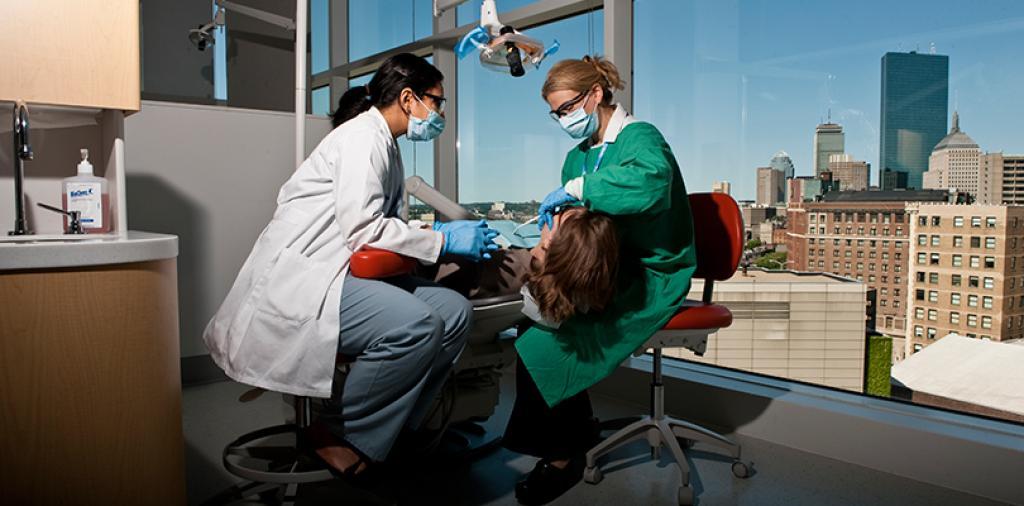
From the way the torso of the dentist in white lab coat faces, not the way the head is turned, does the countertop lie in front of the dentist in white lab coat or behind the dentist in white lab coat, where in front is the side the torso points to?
behind

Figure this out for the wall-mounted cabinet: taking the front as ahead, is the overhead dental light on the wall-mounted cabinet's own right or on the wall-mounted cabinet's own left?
on the wall-mounted cabinet's own left

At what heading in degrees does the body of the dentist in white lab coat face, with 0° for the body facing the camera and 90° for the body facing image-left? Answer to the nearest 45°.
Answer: approximately 270°

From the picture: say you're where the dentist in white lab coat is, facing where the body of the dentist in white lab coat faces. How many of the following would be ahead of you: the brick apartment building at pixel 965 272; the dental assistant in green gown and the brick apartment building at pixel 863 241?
3

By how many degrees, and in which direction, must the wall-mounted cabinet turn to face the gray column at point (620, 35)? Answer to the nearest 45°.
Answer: approximately 90° to its left

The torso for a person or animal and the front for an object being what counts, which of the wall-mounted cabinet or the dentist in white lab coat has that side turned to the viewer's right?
the dentist in white lab coat

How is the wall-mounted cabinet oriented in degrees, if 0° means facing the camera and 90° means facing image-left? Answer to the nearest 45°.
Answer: approximately 0°

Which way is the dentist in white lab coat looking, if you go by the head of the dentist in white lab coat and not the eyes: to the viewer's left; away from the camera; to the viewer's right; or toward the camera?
to the viewer's right

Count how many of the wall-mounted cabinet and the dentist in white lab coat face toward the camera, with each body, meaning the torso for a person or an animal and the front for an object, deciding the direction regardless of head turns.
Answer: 1

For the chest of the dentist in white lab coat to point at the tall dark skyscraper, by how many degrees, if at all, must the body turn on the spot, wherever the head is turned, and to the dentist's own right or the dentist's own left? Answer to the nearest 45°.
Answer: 0° — they already face it

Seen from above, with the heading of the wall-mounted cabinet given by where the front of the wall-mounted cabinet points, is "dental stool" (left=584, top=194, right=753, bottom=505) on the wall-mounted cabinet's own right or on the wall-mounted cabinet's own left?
on the wall-mounted cabinet's own left

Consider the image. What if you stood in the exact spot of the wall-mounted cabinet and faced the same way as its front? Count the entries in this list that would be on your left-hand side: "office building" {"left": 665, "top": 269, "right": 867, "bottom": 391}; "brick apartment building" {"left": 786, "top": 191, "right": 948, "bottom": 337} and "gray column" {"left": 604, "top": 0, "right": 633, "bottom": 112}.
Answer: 3

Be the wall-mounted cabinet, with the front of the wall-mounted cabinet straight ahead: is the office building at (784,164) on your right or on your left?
on your left

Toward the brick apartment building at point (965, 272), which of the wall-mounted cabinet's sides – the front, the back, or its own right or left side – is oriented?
left
